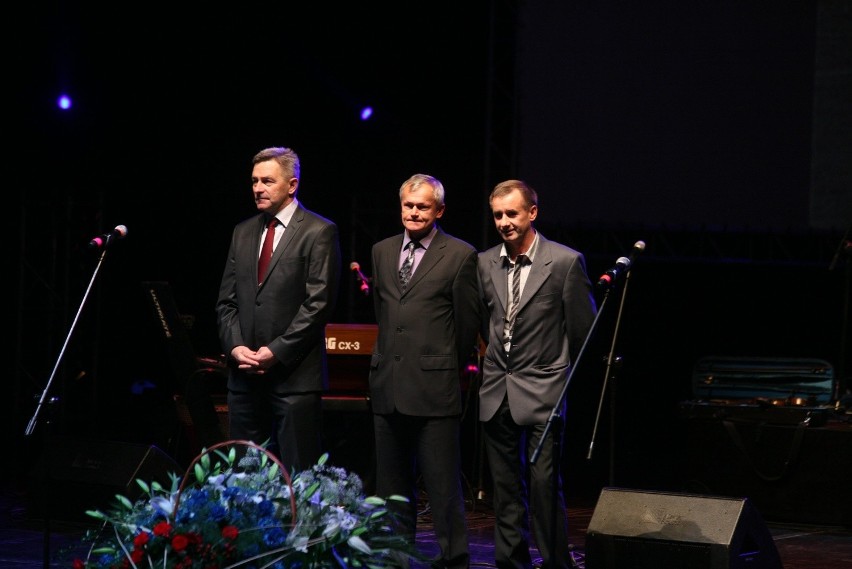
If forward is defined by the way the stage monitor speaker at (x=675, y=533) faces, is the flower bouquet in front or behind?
behind

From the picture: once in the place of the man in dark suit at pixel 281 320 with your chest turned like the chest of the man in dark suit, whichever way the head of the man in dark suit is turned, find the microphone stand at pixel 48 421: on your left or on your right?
on your right

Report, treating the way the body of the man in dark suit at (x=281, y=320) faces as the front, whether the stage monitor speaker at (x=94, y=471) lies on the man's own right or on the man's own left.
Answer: on the man's own right

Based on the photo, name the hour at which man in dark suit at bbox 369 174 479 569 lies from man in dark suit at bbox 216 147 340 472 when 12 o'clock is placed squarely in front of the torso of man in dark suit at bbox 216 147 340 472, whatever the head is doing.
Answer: man in dark suit at bbox 369 174 479 569 is roughly at 8 o'clock from man in dark suit at bbox 216 147 340 472.

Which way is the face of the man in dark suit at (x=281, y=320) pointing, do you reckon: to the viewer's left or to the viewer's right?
to the viewer's left

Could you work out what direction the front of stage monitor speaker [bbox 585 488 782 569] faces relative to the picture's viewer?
facing away from the viewer and to the right of the viewer

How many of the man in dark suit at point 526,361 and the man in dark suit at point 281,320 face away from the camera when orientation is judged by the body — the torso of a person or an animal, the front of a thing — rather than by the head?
0

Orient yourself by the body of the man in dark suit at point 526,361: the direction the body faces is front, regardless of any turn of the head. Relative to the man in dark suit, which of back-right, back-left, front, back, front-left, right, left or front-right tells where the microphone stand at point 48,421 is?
front-right

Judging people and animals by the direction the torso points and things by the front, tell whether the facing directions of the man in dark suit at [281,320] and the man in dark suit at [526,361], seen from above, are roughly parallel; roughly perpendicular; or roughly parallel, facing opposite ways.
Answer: roughly parallel

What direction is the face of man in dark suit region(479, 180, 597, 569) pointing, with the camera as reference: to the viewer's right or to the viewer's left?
to the viewer's left

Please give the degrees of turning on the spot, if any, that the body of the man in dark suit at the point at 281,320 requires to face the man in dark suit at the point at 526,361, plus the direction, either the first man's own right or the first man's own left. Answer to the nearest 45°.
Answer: approximately 135° to the first man's own left

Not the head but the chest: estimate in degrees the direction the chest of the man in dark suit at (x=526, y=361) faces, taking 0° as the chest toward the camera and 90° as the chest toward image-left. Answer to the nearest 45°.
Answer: approximately 45°

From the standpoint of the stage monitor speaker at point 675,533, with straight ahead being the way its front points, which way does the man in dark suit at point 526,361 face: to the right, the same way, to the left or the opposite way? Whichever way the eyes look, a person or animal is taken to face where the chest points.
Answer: the opposite way

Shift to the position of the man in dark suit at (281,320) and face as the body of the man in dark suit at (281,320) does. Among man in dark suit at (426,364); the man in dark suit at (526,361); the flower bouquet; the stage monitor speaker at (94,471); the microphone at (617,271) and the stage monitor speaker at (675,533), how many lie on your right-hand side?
1

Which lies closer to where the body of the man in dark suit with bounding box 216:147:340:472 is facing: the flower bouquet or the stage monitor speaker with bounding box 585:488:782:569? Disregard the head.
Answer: the flower bouquet
